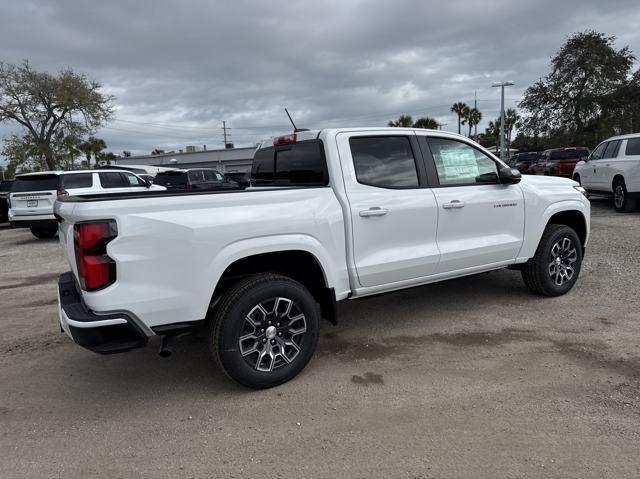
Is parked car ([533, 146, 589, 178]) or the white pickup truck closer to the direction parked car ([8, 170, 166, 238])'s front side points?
the parked car

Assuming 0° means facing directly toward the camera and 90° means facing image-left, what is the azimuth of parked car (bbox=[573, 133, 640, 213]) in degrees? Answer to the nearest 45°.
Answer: approximately 135°

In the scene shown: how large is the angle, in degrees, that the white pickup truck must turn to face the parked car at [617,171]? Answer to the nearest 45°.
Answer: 0° — it already faces it

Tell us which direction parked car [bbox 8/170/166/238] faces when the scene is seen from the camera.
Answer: facing away from the viewer and to the right of the viewer

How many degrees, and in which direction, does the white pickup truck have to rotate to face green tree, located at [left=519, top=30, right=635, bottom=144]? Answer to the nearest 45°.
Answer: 0° — it already faces it

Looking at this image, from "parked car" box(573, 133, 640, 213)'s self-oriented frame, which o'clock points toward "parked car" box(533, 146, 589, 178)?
"parked car" box(533, 146, 589, 178) is roughly at 1 o'clock from "parked car" box(573, 133, 640, 213).

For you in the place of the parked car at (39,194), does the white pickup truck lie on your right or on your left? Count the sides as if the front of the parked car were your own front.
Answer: on your right
